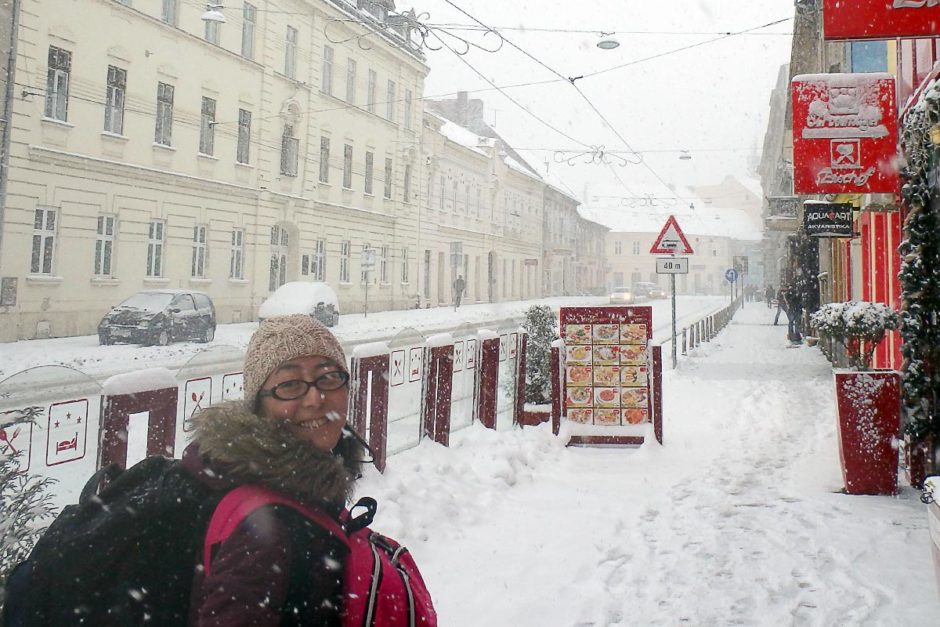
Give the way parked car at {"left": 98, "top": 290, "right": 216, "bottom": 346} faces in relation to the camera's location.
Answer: facing the viewer and to the left of the viewer

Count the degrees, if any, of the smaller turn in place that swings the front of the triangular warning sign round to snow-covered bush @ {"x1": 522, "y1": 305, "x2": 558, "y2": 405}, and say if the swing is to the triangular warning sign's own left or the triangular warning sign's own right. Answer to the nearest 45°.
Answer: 0° — it already faces it

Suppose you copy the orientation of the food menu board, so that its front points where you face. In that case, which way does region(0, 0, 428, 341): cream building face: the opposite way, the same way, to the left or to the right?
to the left

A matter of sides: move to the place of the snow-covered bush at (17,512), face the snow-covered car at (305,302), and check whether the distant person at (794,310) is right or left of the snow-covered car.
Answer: right

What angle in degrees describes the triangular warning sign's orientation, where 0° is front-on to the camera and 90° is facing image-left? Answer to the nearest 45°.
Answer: approximately 0°

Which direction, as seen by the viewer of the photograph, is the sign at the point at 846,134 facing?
facing the viewer

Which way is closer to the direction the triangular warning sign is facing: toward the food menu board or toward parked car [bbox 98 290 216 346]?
the food menu board

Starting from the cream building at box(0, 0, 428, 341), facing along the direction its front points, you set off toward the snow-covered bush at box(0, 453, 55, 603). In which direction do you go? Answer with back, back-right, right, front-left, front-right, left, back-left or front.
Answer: front-right

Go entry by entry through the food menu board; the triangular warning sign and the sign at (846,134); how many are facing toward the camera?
3

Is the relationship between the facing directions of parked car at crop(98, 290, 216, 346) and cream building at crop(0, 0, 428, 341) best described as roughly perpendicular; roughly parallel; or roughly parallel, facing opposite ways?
roughly perpendicular

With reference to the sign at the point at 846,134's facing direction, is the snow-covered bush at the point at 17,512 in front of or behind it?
in front

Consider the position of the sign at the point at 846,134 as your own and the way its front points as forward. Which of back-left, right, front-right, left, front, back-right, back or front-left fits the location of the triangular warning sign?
back-right

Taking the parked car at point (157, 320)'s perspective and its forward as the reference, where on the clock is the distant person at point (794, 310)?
The distant person is roughly at 8 o'clock from the parked car.

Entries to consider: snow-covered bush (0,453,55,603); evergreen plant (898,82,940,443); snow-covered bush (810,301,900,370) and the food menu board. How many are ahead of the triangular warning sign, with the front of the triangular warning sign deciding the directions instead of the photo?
4

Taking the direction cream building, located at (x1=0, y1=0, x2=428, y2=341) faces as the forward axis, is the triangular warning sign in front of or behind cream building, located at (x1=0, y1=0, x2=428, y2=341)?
in front
